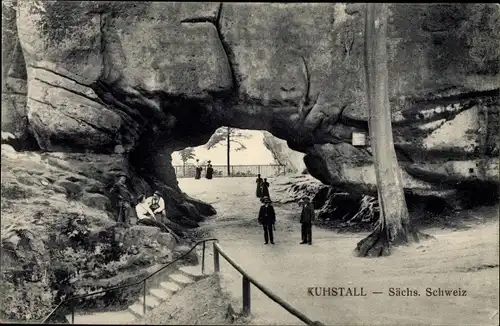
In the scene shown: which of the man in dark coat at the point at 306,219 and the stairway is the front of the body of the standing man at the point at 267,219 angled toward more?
the stairway

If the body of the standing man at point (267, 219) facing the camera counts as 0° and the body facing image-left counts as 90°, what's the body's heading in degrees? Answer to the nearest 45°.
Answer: approximately 0°

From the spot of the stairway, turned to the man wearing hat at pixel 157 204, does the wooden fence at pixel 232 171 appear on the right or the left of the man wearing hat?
right

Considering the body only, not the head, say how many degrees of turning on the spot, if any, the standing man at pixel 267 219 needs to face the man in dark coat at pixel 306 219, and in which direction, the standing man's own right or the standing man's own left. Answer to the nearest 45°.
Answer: approximately 135° to the standing man's own left

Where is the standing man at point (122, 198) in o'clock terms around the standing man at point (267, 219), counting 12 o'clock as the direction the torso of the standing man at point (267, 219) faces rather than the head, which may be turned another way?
the standing man at point (122, 198) is roughly at 3 o'clock from the standing man at point (267, 219).

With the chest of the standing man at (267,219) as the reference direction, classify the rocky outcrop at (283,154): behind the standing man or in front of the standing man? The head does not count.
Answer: behind

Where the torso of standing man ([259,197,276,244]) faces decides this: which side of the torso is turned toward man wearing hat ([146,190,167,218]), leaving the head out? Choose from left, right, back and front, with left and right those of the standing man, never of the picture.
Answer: right

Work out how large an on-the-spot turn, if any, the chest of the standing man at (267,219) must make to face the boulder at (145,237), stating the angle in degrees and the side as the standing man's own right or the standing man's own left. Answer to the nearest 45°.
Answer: approximately 90° to the standing man's own right

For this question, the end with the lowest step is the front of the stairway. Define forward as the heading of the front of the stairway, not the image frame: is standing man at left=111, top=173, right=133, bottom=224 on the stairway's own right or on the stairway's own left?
on the stairway's own right
